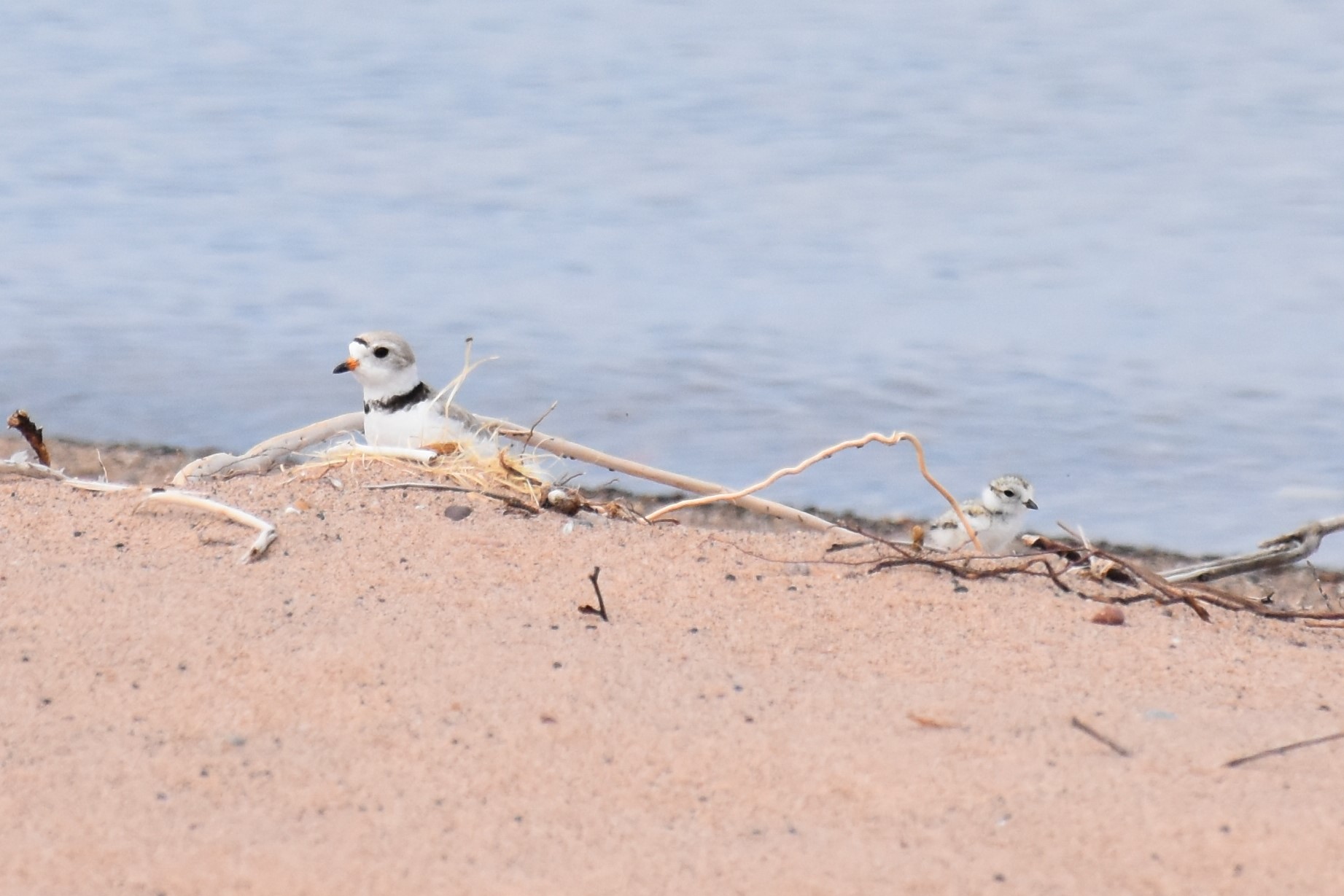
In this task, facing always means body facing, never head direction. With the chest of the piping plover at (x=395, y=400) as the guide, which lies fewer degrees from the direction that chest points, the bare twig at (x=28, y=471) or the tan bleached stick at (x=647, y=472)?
the bare twig

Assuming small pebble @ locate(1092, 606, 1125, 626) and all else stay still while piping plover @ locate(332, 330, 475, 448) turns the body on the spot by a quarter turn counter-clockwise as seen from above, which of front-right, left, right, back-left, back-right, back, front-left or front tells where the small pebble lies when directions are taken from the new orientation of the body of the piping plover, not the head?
front

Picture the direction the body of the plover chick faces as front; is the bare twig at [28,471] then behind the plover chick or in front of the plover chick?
behind

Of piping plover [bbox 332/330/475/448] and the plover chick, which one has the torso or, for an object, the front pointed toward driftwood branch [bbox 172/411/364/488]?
the piping plover

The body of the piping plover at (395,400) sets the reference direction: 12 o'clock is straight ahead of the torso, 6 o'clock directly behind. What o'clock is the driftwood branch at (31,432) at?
The driftwood branch is roughly at 1 o'clock from the piping plover.

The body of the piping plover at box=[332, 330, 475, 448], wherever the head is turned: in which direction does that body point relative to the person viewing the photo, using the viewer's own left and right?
facing the viewer and to the left of the viewer

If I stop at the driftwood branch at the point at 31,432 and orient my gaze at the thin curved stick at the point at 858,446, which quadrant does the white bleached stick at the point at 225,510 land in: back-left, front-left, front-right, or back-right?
front-right

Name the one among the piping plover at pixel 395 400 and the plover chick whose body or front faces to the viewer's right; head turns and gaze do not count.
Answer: the plover chick

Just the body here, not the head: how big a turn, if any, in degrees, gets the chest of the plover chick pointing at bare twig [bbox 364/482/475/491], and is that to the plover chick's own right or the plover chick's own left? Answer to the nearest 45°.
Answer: approximately 135° to the plover chick's own right

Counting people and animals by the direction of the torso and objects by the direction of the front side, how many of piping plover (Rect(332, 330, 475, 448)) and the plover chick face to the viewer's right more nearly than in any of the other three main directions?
1

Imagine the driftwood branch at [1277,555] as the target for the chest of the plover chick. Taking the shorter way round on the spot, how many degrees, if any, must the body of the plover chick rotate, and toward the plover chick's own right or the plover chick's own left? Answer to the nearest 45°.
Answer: approximately 45° to the plover chick's own right

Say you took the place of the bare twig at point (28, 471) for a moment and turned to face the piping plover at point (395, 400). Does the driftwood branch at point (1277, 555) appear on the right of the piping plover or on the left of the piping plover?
right

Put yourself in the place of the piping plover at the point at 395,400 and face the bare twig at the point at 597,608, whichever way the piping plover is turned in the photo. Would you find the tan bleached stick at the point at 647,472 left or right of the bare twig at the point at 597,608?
left

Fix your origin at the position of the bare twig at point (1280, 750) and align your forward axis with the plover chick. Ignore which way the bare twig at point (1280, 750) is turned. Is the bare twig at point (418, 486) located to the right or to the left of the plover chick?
left

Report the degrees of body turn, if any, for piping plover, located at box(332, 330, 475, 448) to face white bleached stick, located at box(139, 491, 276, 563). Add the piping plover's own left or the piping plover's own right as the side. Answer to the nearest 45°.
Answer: approximately 45° to the piping plover's own left

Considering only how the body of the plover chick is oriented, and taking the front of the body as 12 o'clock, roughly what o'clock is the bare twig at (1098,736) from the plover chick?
The bare twig is roughly at 3 o'clock from the plover chick.

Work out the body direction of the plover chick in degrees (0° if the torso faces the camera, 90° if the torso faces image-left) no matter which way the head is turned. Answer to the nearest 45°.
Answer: approximately 270°

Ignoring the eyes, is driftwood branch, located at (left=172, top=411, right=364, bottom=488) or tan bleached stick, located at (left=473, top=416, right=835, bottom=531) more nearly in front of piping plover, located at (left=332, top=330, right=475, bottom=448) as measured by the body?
the driftwood branch

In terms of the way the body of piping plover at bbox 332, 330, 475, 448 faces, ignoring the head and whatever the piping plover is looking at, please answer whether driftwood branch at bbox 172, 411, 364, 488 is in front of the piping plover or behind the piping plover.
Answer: in front
